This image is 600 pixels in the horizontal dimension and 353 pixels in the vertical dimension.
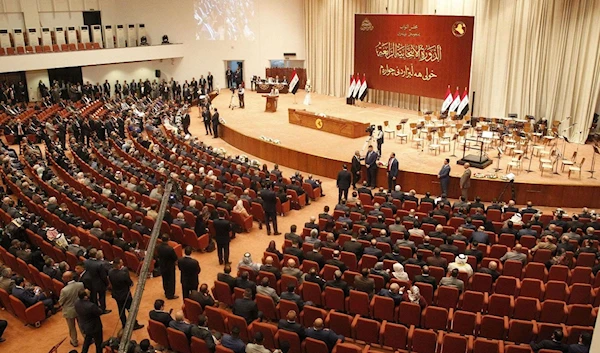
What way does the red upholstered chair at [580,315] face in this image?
away from the camera

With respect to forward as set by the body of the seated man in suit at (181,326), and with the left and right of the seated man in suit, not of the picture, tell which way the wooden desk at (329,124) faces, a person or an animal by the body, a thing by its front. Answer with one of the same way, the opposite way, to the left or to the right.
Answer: the opposite way

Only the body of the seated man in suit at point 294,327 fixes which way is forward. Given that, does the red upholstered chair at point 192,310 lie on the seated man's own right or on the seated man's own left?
on the seated man's own left

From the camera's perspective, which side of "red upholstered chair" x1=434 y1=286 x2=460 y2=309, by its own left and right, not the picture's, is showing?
back

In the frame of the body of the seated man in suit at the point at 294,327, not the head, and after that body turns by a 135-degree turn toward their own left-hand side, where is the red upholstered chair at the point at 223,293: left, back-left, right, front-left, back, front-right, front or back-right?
front-right

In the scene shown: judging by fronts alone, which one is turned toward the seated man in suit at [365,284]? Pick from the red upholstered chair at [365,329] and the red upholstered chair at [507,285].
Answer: the red upholstered chair at [365,329]

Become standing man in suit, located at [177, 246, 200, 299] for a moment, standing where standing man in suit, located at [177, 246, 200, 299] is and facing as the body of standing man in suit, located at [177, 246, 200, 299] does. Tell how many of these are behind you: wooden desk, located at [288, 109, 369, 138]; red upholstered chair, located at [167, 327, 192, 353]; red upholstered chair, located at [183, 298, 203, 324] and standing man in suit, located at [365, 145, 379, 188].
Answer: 2

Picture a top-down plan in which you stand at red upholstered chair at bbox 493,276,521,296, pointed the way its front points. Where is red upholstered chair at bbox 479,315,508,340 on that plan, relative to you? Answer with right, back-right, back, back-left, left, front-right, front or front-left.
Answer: back

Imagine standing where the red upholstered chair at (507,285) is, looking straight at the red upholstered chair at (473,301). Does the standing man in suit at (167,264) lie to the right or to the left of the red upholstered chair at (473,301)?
right

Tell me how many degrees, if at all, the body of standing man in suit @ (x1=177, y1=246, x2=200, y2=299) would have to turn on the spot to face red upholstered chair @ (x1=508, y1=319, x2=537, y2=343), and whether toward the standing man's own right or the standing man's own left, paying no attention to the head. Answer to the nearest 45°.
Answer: approximately 135° to the standing man's own right
